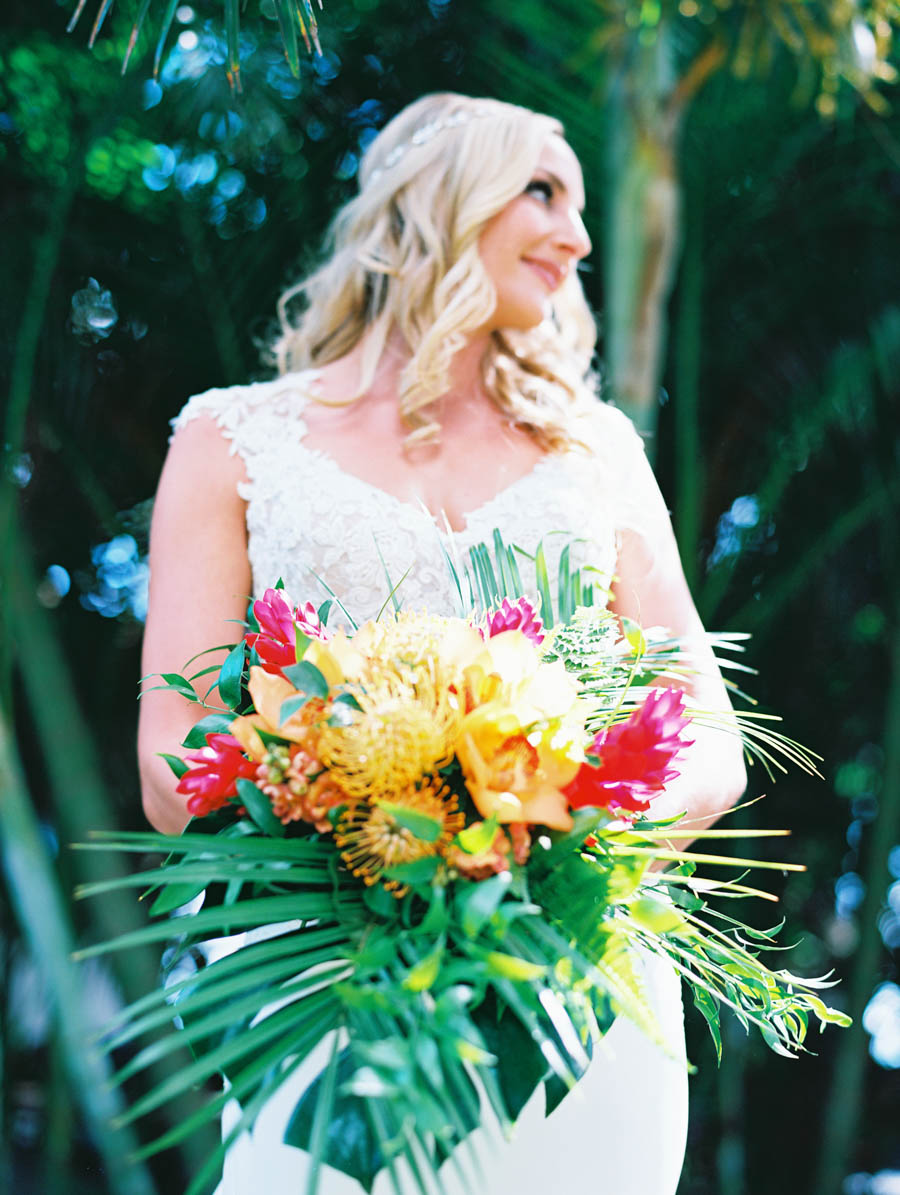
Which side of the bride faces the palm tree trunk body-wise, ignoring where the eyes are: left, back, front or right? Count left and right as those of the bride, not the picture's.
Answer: back

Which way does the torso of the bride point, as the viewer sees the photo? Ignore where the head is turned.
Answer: toward the camera

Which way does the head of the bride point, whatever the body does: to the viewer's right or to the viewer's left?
to the viewer's right
